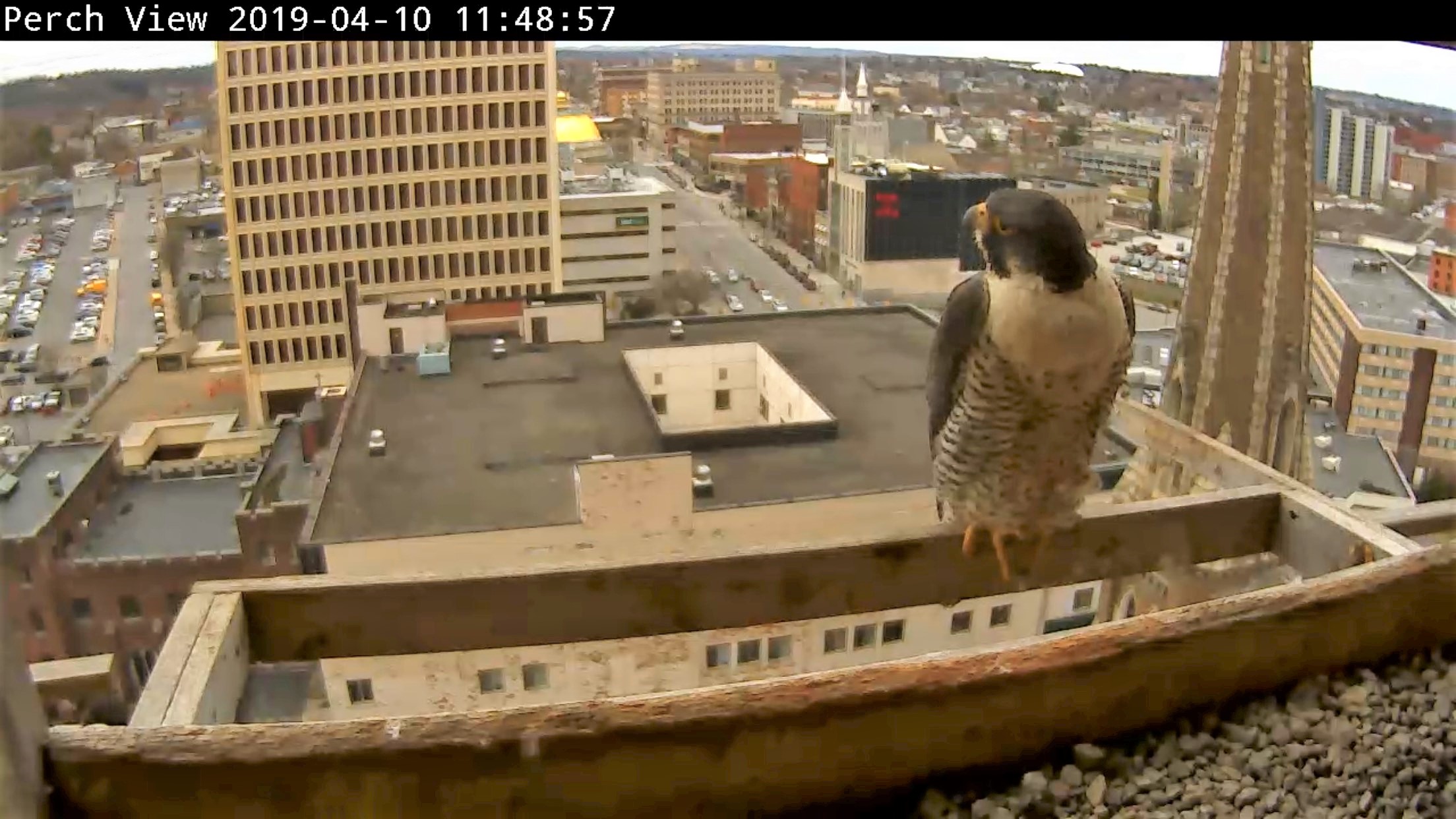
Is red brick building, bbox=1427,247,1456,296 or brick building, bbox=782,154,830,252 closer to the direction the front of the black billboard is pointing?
the red brick building

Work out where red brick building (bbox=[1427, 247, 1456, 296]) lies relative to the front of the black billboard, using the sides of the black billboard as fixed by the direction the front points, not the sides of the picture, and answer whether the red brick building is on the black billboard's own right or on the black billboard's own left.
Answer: on the black billboard's own left

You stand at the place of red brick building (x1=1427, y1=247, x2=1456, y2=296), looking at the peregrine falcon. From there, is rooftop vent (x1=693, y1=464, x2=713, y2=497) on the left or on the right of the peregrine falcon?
right

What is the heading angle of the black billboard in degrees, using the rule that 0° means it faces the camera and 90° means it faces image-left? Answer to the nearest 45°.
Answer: approximately 0°

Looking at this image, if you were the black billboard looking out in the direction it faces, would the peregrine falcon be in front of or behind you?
in front

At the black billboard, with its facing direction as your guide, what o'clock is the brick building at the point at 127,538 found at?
The brick building is roughly at 2 o'clock from the black billboard.

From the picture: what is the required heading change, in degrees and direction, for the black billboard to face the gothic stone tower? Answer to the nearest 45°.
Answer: approximately 45° to its left
